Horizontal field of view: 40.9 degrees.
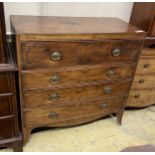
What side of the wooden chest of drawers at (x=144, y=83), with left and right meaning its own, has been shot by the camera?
front

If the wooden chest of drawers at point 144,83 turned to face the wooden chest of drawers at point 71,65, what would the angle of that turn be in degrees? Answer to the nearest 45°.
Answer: approximately 45° to its right

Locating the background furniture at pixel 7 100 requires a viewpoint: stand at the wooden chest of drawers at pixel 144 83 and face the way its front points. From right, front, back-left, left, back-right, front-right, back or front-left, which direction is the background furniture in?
front-right
